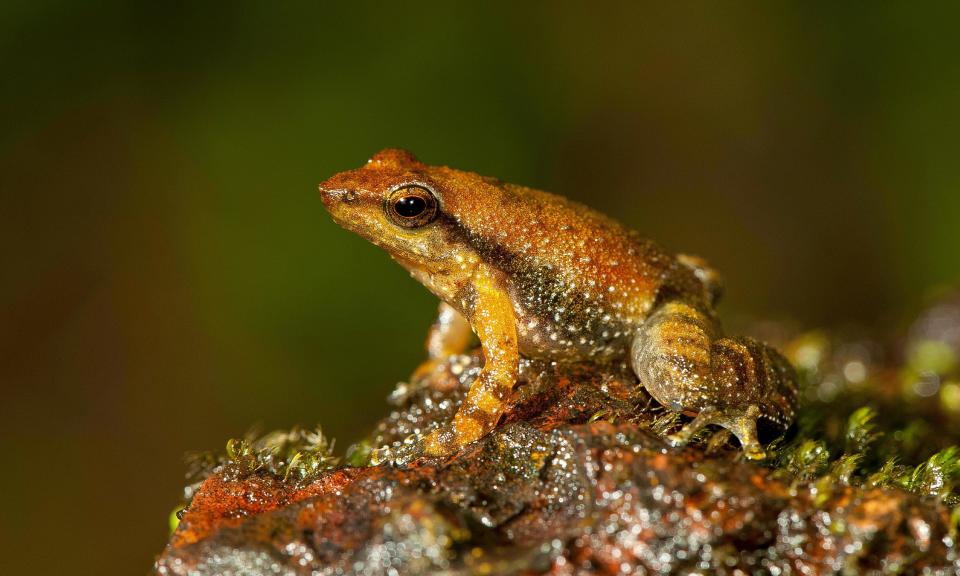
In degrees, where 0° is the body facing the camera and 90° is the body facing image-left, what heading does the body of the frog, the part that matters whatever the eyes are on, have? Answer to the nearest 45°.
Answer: approximately 90°
